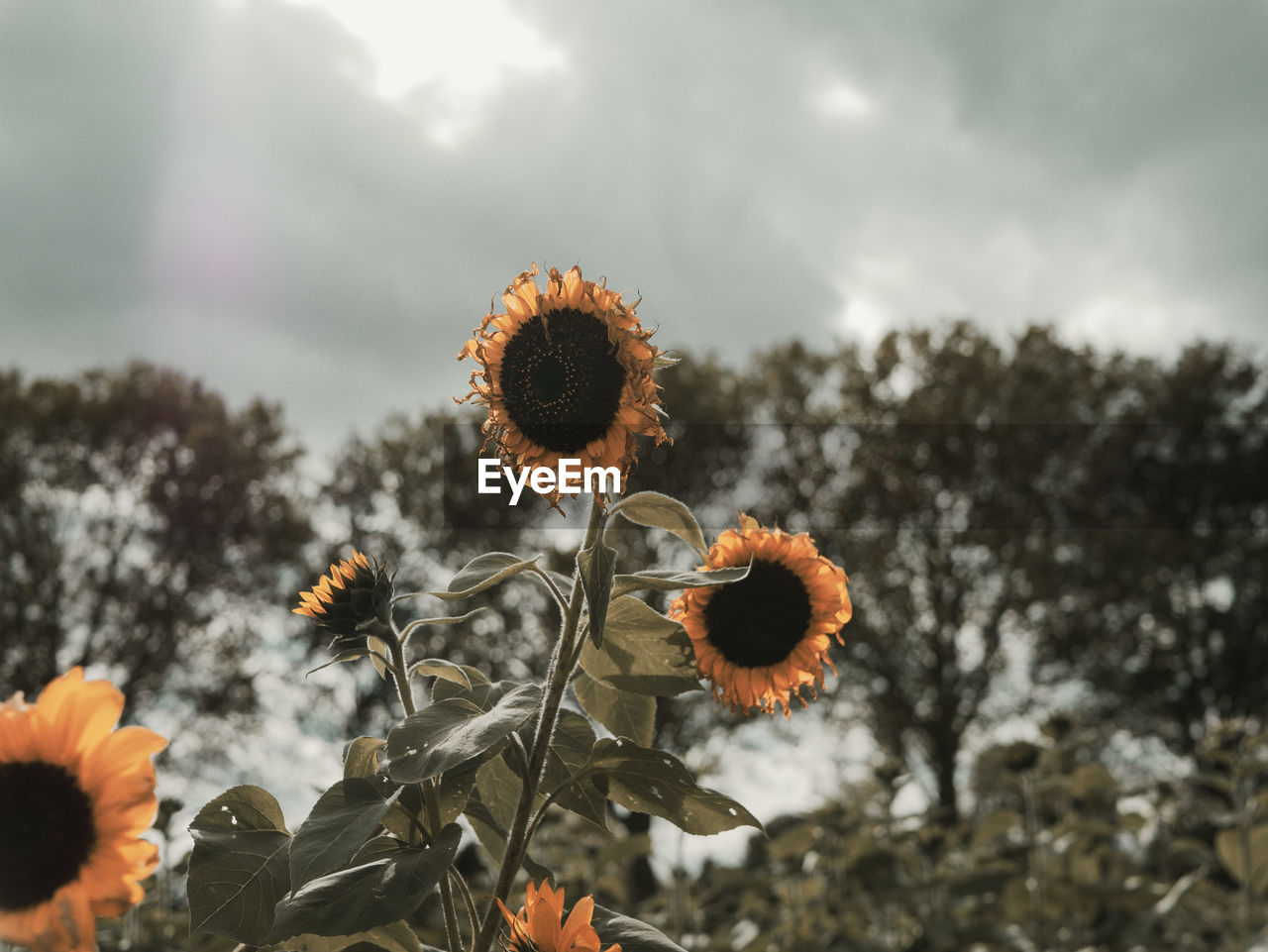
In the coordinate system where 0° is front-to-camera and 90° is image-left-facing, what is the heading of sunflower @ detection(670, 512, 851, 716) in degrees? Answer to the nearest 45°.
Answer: approximately 0°

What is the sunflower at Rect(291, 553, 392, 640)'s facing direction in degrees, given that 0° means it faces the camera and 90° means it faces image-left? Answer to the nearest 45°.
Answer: approximately 90°

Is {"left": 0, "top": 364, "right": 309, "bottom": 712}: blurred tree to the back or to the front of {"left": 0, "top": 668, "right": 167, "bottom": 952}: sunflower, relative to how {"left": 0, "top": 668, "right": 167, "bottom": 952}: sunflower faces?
to the back

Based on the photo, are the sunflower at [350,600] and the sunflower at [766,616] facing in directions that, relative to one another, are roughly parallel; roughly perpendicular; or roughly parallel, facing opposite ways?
roughly perpendicular

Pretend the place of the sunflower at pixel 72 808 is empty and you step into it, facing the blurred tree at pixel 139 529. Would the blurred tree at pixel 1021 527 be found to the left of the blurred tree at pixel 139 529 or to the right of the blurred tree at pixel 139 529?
right

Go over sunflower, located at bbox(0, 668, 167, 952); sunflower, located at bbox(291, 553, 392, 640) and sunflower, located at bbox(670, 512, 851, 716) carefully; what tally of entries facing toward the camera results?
2

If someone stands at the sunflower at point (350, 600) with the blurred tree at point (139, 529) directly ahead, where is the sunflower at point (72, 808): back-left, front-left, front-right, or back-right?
back-left
